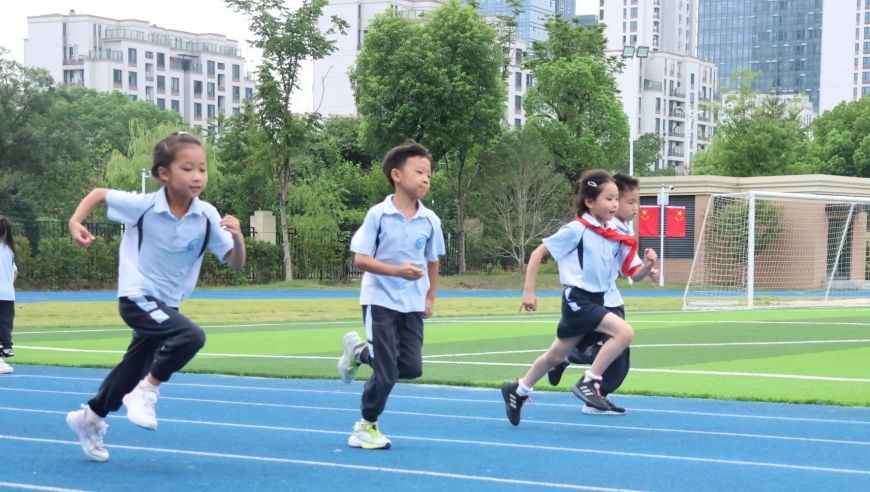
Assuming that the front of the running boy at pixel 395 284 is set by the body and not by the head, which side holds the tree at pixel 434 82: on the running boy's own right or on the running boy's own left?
on the running boy's own left

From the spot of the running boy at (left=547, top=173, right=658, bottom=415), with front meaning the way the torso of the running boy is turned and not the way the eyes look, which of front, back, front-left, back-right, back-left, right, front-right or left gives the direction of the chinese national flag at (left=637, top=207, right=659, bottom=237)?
left

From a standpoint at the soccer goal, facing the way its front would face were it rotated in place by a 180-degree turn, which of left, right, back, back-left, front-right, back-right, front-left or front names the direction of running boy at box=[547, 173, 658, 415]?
back-left

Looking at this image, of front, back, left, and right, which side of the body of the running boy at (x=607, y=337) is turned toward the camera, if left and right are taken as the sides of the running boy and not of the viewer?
right

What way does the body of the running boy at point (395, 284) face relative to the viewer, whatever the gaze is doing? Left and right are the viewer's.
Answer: facing the viewer and to the right of the viewer

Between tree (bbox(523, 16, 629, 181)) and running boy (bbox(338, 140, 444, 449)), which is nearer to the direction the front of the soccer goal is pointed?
the running boy

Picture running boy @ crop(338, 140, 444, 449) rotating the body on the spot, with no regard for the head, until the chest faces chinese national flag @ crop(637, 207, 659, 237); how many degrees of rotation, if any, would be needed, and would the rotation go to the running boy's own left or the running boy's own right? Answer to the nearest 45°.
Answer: approximately 135° to the running boy's own left

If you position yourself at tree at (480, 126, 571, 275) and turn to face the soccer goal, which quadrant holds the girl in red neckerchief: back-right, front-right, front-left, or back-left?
front-right

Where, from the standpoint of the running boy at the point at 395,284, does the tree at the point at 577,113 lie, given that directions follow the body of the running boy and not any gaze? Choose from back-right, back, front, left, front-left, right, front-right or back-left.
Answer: back-left

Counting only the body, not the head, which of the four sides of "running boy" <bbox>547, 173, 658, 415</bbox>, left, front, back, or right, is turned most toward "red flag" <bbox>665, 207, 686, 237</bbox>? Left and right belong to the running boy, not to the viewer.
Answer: left
